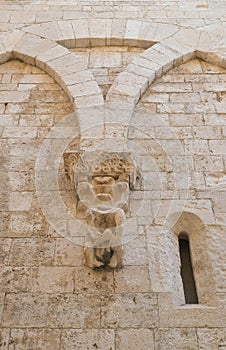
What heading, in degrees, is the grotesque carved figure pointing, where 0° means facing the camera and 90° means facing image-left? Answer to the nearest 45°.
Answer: approximately 0°
